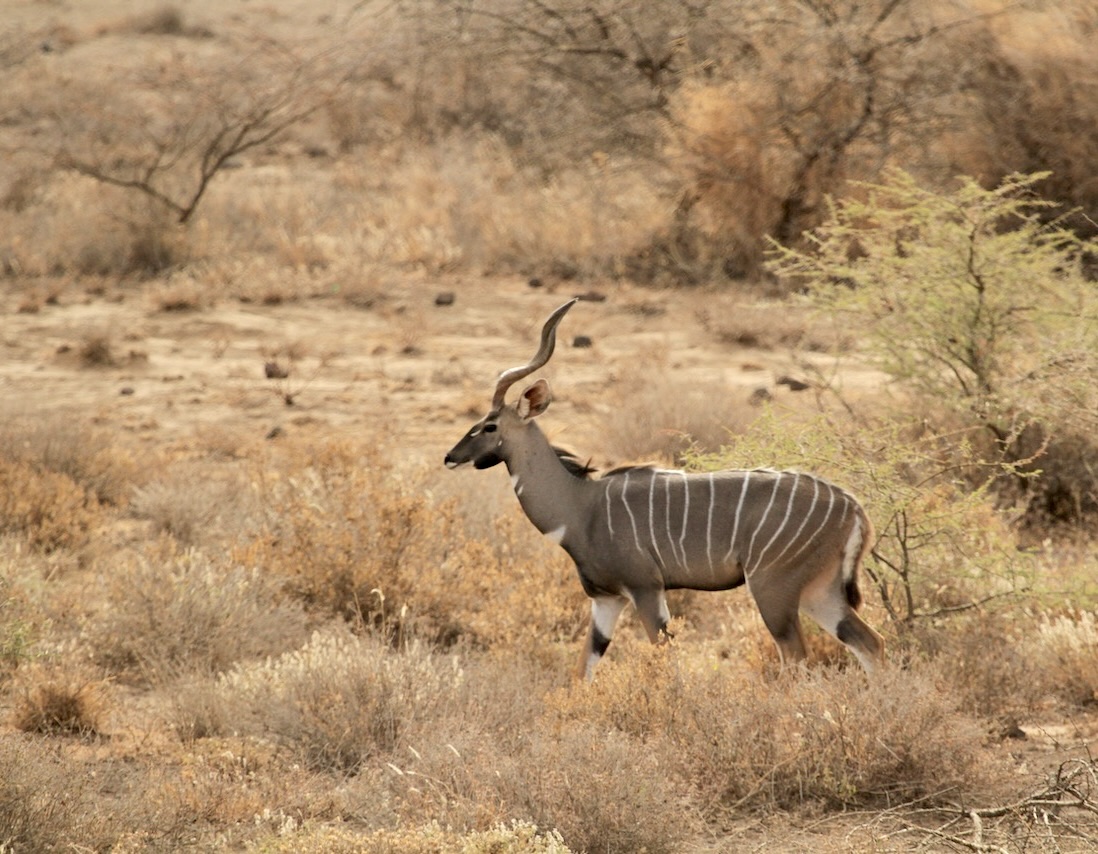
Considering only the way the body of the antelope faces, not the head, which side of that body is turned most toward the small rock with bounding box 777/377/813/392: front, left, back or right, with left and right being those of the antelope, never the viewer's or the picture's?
right

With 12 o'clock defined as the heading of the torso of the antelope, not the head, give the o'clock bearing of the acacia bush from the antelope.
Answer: The acacia bush is roughly at 4 o'clock from the antelope.

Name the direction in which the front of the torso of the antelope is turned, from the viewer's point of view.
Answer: to the viewer's left

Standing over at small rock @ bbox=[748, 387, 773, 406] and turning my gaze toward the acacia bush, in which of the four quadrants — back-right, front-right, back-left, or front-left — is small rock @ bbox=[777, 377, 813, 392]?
back-left

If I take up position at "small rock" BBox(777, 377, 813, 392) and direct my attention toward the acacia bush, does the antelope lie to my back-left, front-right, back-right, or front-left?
front-right

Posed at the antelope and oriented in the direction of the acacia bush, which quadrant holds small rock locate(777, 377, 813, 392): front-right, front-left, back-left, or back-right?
front-left

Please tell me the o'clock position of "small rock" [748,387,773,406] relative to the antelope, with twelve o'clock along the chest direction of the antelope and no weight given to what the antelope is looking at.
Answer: The small rock is roughly at 3 o'clock from the antelope.
